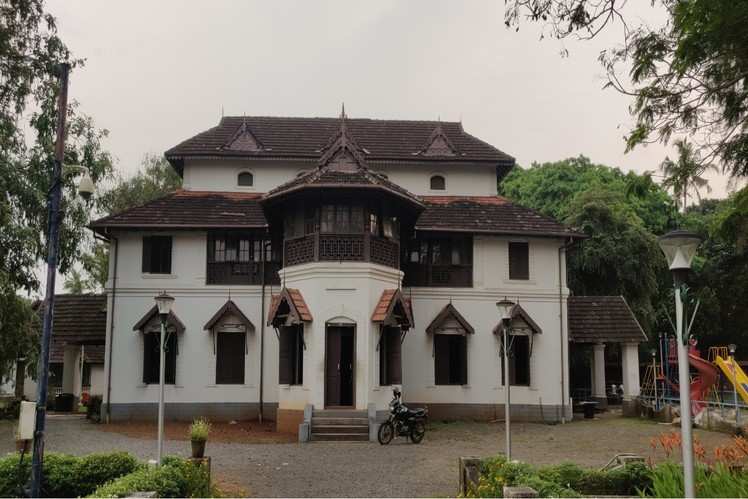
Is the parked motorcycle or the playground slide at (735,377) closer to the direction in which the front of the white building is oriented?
the parked motorcycle

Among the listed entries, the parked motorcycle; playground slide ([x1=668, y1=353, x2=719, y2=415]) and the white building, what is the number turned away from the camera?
0

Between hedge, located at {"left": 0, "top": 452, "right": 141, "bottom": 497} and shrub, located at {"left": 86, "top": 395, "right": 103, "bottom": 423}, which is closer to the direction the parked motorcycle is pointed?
the hedge

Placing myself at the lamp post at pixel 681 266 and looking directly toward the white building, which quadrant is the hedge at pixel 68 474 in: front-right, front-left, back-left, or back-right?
front-left

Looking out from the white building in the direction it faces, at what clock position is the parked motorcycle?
The parked motorcycle is roughly at 11 o'clock from the white building.

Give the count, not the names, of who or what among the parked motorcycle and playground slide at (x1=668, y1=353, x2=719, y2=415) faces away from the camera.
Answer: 0

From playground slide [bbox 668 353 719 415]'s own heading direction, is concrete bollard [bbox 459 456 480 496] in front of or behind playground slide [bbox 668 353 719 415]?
in front

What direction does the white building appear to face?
toward the camera

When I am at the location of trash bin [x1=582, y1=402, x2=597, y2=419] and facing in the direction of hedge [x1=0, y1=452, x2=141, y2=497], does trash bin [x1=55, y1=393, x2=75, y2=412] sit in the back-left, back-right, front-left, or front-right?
front-right
